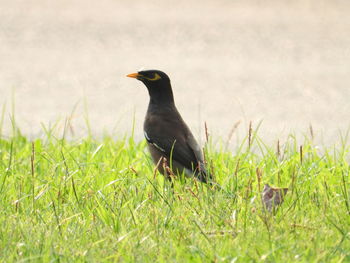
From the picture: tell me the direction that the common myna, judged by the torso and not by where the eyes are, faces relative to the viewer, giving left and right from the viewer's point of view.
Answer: facing to the left of the viewer

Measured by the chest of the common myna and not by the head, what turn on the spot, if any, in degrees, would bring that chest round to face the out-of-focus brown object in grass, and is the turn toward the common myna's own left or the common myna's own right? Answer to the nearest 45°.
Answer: approximately 135° to the common myna's own left
